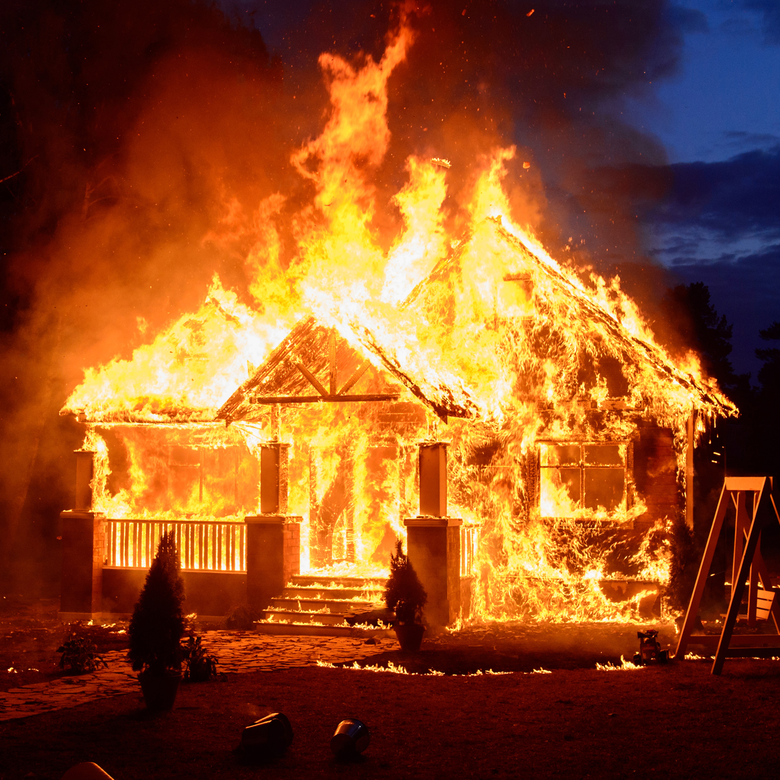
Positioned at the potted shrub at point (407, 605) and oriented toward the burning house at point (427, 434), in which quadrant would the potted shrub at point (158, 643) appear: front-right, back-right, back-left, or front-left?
back-left

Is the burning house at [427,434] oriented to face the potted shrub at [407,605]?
yes

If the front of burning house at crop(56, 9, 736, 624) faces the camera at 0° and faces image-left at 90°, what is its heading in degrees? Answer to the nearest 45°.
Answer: approximately 0°

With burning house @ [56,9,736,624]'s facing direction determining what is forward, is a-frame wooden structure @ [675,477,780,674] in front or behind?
in front

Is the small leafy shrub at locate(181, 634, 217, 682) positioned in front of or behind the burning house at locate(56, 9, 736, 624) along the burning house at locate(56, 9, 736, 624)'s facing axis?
in front
